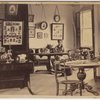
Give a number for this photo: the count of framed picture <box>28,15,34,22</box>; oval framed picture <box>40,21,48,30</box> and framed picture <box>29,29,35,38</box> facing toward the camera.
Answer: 3

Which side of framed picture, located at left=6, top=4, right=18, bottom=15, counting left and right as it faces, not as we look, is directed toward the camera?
front

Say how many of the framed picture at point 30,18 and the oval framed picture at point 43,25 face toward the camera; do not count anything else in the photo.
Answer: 2

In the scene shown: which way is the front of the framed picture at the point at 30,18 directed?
toward the camera
